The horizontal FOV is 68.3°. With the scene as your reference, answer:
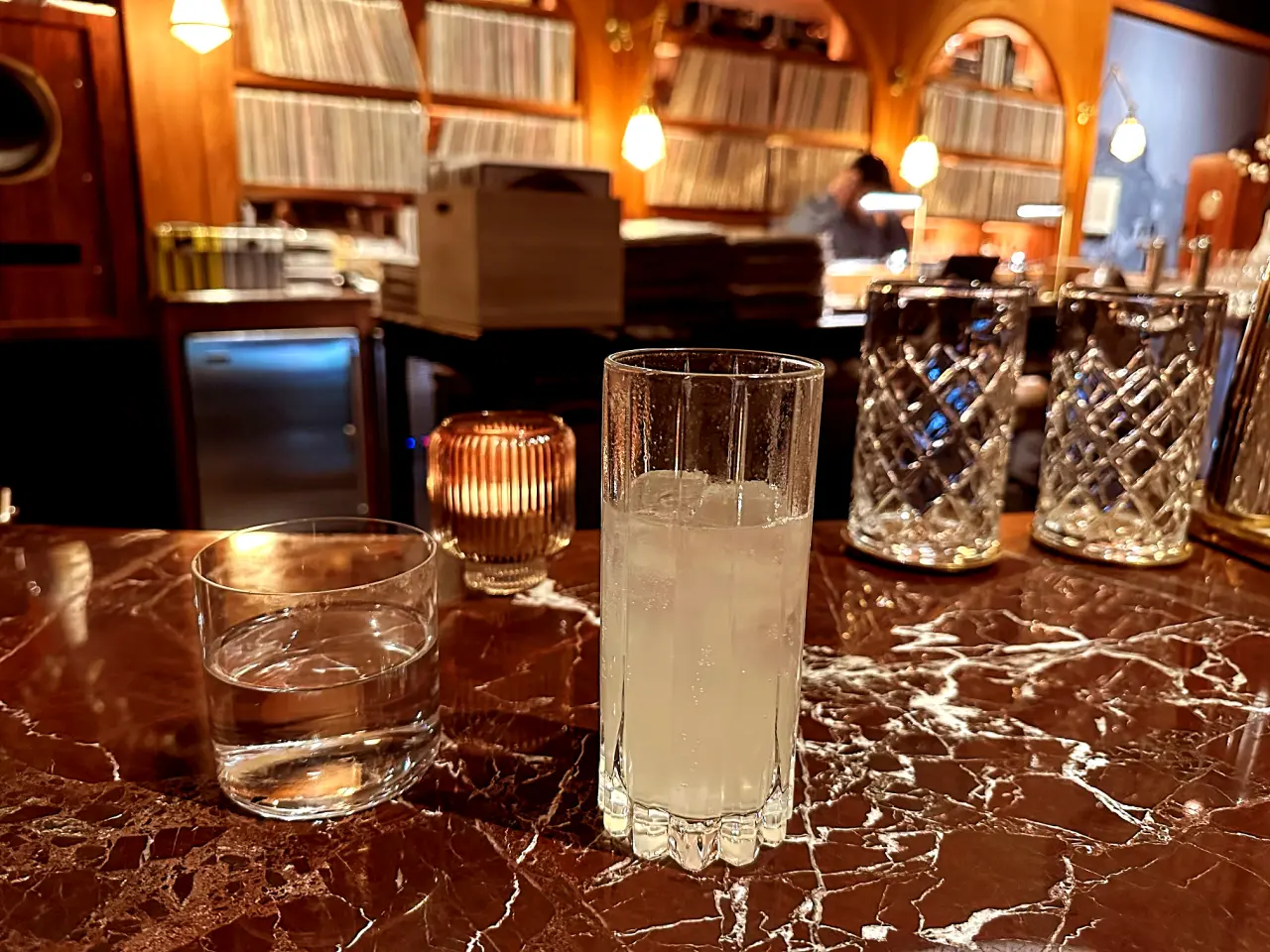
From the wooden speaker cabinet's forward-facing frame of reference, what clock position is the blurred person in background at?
The blurred person in background is roughly at 9 o'clock from the wooden speaker cabinet.

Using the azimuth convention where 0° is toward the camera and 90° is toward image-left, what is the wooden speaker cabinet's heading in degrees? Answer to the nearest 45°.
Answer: approximately 0°

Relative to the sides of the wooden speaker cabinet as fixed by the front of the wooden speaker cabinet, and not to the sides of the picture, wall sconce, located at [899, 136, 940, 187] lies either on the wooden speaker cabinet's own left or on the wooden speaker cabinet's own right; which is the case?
on the wooden speaker cabinet's own left

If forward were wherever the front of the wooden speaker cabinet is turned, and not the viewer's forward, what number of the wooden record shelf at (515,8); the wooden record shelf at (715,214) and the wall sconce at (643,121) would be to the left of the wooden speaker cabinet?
3

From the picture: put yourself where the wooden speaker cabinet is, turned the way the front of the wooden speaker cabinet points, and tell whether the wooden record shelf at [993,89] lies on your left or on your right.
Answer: on your left

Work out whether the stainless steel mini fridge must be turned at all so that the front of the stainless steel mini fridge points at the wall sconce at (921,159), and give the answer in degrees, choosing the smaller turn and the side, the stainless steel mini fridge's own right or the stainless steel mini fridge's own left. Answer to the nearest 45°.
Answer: approximately 90° to the stainless steel mini fridge's own left
